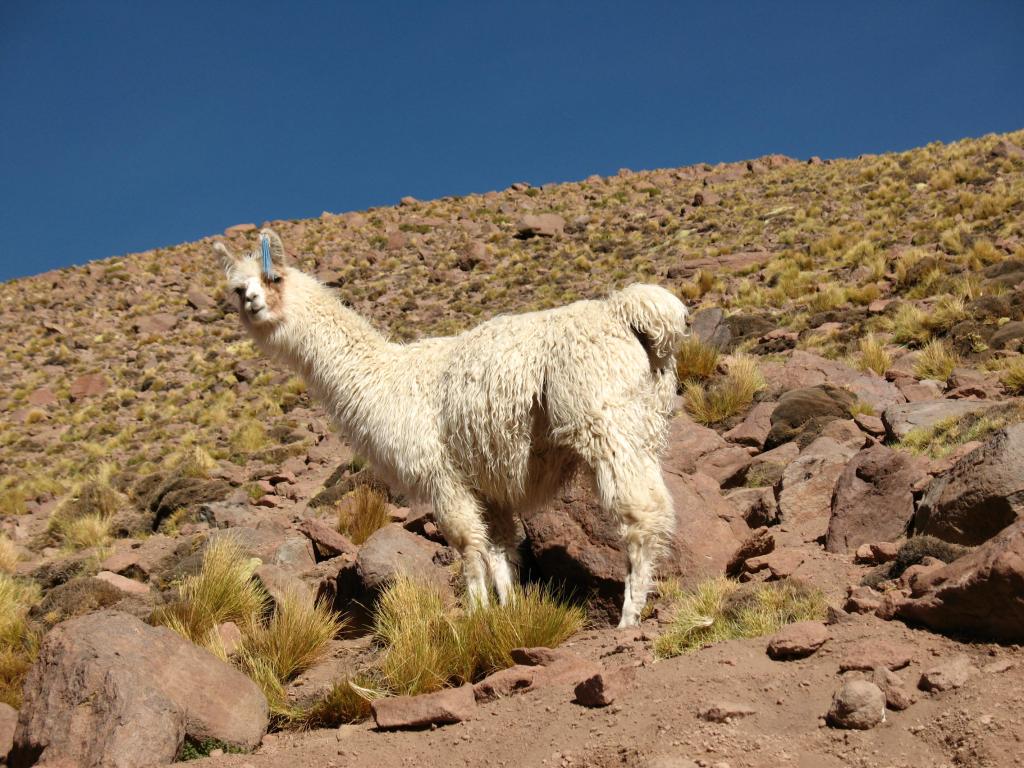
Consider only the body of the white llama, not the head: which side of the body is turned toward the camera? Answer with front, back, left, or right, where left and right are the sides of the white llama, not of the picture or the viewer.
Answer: left

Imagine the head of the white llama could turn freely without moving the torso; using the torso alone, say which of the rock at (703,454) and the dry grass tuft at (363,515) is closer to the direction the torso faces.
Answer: the dry grass tuft

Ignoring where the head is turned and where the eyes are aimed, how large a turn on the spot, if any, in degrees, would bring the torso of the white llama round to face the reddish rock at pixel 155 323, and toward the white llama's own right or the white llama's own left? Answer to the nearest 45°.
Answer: approximately 90° to the white llama's own right

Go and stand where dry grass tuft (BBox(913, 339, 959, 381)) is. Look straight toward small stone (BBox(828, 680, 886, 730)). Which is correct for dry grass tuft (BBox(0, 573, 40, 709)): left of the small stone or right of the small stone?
right

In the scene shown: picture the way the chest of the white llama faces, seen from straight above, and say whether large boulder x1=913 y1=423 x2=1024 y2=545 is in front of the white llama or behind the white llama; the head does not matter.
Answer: behind

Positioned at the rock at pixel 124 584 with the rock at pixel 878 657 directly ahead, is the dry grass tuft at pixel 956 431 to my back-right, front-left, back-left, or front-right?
front-left

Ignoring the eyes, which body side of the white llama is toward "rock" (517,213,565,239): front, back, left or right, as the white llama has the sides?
right

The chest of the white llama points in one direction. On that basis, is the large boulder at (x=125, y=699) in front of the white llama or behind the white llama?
in front

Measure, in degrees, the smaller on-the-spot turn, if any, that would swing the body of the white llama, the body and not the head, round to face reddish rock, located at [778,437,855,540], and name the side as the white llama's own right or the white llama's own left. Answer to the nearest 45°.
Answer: approximately 135° to the white llama's own right
